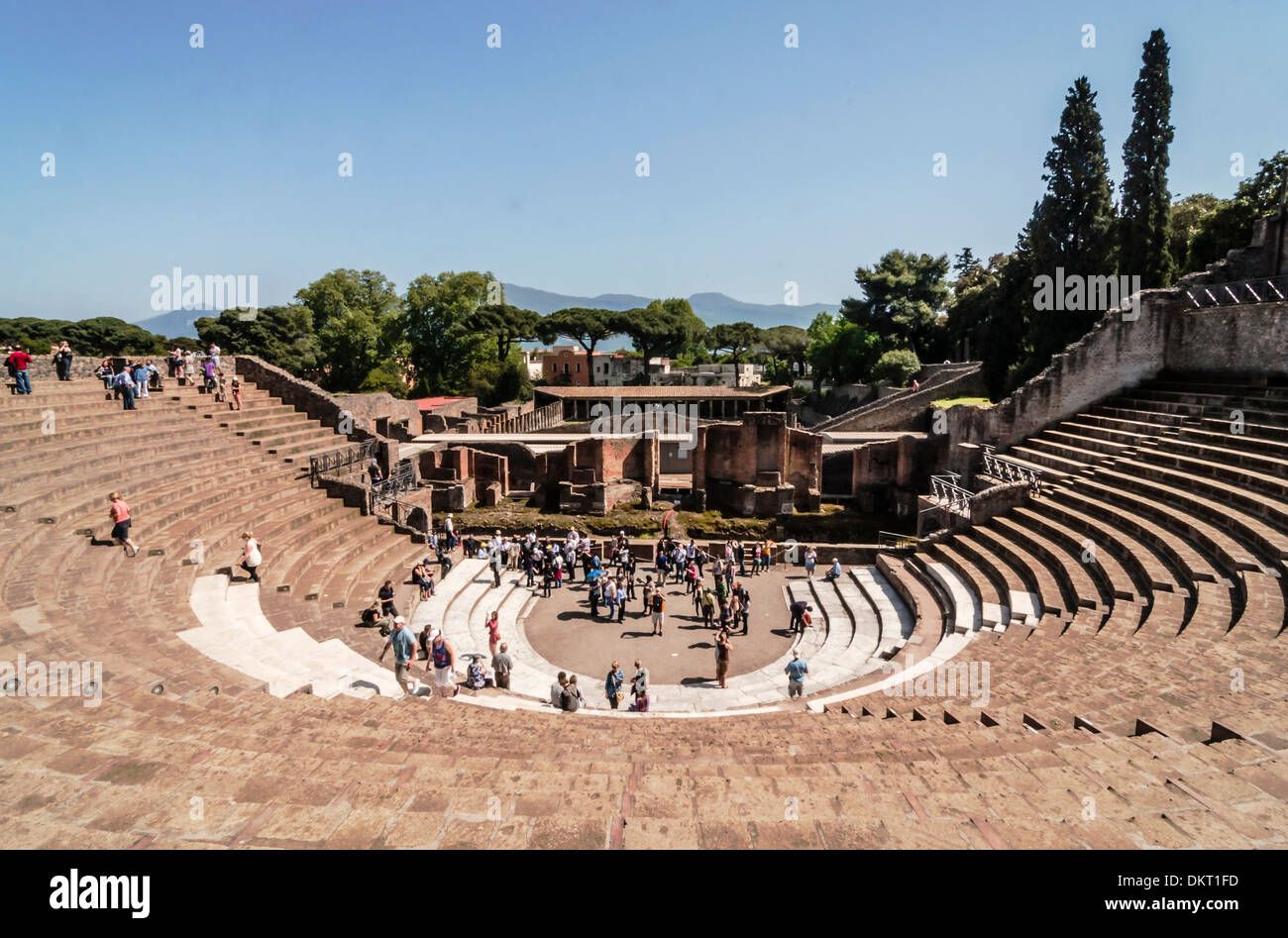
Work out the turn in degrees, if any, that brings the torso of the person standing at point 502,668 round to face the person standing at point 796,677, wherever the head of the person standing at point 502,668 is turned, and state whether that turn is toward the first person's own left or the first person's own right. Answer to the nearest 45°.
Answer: approximately 90° to the first person's own right

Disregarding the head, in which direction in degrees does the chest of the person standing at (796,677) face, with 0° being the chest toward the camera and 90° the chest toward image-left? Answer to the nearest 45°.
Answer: approximately 180°

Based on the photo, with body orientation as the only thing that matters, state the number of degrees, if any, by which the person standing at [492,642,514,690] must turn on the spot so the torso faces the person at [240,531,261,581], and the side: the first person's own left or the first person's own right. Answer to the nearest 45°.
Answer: approximately 90° to the first person's own left

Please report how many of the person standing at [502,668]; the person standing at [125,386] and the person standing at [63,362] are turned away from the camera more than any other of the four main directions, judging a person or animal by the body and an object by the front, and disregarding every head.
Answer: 1

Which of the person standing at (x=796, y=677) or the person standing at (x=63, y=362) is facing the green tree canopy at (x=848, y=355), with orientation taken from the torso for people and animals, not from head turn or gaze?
the person standing at (x=796, y=677)

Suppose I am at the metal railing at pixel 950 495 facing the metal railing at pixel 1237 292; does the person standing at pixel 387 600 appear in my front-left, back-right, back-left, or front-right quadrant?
back-right

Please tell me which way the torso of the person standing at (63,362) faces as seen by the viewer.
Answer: toward the camera

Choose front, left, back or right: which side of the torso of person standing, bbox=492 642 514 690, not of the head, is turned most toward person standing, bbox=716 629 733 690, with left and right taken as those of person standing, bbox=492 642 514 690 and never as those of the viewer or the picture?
right

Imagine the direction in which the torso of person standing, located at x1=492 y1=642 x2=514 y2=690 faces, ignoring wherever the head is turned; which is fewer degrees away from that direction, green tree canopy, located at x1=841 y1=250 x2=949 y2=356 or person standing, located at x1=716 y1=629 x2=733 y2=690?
the green tree canopy

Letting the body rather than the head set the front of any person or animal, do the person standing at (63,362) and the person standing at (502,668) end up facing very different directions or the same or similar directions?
very different directions
